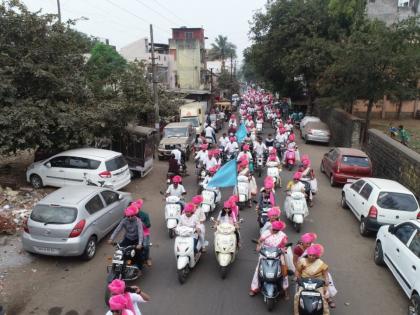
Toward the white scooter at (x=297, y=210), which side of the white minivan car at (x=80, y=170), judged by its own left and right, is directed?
back

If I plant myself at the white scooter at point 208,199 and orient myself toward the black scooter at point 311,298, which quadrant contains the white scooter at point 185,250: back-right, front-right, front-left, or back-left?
front-right

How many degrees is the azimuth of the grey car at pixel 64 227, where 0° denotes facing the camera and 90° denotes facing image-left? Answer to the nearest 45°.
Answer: approximately 225°

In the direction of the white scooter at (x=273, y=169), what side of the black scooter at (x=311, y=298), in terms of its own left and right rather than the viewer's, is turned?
back

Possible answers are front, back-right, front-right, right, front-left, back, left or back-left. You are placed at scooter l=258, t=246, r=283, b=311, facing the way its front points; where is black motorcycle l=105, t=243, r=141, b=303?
right

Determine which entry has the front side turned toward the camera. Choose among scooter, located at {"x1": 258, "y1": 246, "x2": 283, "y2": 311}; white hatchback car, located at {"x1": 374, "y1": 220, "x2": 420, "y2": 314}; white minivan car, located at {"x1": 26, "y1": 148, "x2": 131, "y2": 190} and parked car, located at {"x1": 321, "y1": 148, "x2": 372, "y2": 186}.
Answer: the scooter

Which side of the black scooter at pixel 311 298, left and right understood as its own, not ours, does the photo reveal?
front

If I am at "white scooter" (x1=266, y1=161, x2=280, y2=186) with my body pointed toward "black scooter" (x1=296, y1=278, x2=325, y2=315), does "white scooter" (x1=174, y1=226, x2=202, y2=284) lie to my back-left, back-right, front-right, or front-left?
front-right

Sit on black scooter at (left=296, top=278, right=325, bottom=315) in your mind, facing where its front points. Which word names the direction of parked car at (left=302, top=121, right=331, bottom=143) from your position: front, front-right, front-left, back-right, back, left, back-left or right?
back

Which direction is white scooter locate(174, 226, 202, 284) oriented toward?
toward the camera

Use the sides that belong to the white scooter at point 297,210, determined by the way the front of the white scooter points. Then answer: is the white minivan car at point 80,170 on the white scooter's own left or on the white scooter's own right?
on the white scooter's own right
